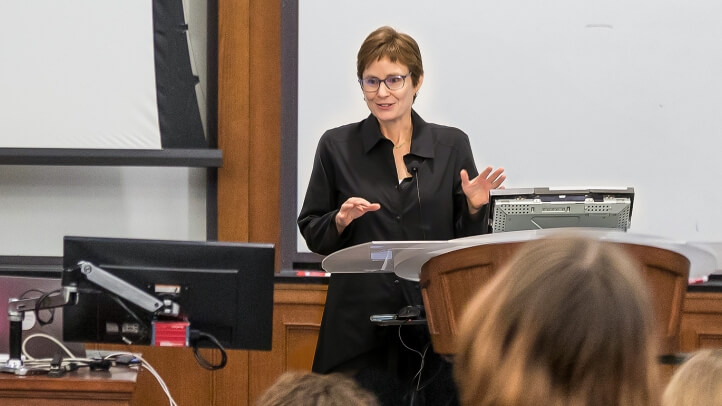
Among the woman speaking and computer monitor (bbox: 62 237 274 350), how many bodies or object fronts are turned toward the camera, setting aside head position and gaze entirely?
1

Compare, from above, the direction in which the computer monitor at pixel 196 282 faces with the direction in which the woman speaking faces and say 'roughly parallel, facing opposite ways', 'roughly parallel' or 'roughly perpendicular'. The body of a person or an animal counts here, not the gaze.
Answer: roughly parallel, facing opposite ways

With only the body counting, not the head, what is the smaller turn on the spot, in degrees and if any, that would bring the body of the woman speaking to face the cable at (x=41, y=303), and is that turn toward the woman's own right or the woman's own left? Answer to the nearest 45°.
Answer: approximately 90° to the woman's own right

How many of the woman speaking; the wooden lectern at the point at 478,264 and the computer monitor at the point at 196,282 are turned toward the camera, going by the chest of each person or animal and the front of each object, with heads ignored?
2

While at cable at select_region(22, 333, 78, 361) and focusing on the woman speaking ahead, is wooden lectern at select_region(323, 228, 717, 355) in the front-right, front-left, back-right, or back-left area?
front-right

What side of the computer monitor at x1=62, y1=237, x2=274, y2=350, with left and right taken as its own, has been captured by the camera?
back

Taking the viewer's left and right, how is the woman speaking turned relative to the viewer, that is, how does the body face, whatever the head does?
facing the viewer

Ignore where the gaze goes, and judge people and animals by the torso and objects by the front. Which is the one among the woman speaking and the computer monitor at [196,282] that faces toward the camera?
the woman speaking
